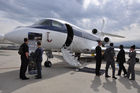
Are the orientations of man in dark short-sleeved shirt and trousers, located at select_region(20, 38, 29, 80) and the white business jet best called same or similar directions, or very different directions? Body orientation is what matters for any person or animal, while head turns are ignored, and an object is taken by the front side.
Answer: very different directions

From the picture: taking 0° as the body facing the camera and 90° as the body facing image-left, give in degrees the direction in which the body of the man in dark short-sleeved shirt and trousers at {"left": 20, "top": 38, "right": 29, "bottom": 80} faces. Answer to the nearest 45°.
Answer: approximately 270°

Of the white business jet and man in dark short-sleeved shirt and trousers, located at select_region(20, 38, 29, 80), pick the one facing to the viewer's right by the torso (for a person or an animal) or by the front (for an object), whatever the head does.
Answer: the man in dark short-sleeved shirt and trousers

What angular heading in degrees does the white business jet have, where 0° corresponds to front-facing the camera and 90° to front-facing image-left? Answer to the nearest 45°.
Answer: approximately 45°

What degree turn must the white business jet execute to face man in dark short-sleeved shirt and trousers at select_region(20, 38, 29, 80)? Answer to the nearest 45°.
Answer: approximately 45° to its left

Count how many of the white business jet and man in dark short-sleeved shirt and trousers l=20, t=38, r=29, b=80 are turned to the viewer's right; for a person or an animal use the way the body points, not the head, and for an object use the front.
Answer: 1
